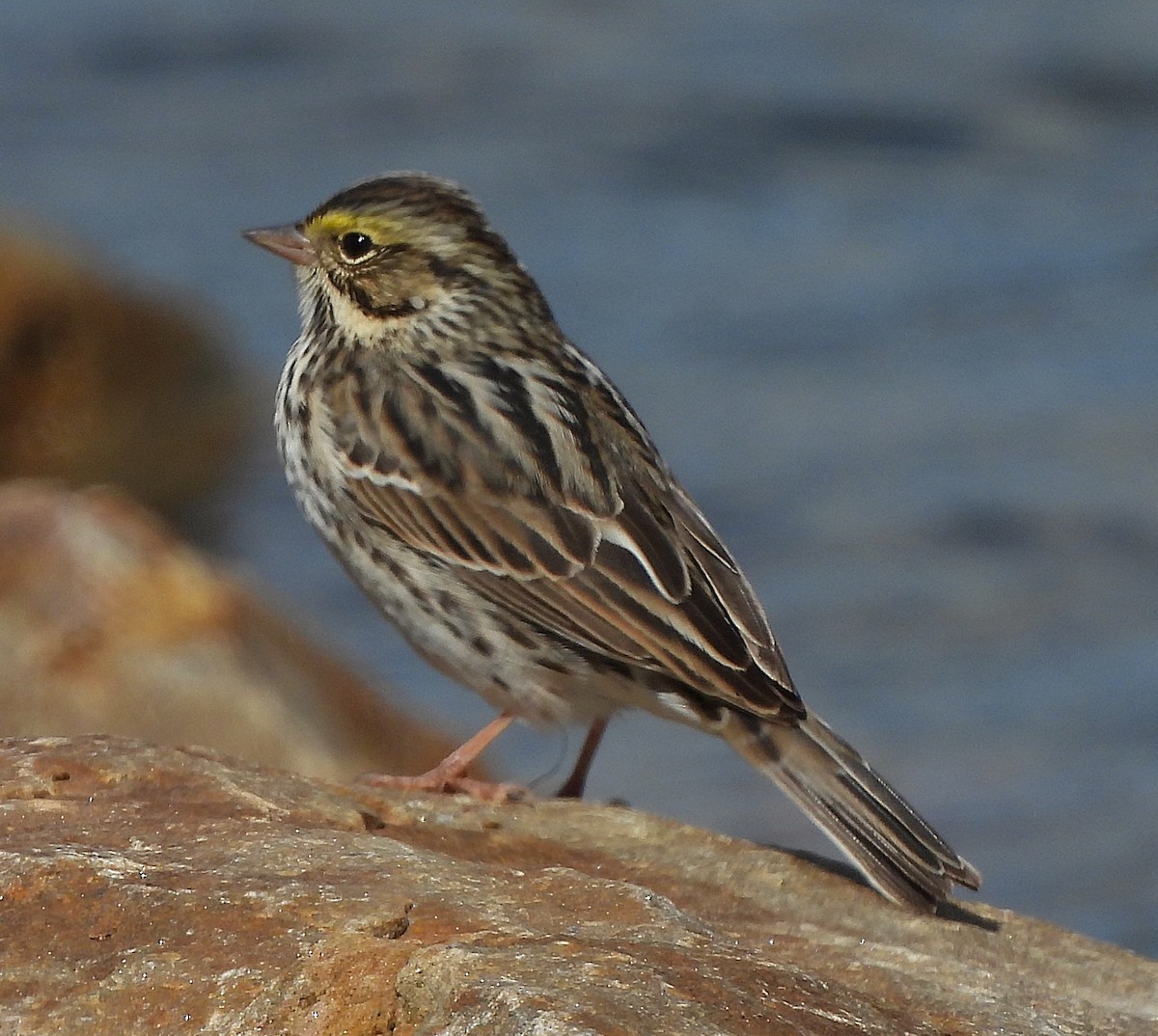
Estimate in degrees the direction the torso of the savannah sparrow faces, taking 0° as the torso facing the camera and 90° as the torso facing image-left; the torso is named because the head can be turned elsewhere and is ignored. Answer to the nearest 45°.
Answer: approximately 90°

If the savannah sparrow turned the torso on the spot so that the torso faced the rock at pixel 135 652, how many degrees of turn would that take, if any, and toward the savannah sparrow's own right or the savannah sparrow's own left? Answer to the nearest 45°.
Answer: approximately 45° to the savannah sparrow's own right

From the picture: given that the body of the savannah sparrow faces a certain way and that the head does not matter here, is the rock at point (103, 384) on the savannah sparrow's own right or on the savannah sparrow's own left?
on the savannah sparrow's own right
